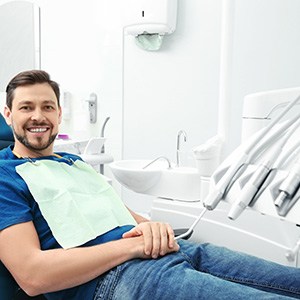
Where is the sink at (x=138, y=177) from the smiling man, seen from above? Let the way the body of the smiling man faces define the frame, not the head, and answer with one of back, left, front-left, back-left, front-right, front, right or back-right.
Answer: back-left

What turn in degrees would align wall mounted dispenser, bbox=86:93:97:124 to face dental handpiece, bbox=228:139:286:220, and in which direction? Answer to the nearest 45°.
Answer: approximately 45° to its left

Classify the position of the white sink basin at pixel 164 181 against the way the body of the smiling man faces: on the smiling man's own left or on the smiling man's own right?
on the smiling man's own left

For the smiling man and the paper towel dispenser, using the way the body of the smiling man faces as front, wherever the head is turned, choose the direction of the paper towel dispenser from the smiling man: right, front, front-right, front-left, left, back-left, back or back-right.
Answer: back-left

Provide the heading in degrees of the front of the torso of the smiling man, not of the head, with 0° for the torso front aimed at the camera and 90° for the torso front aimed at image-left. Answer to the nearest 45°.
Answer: approximately 315°

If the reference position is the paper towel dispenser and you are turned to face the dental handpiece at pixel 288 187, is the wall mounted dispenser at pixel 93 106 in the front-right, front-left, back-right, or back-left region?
back-right
